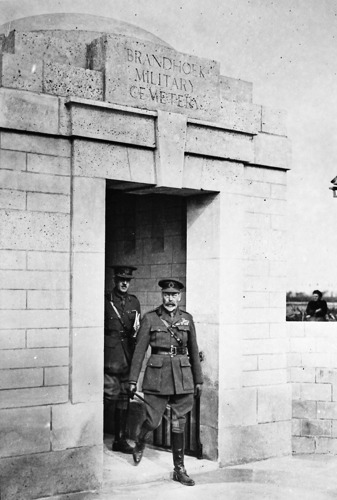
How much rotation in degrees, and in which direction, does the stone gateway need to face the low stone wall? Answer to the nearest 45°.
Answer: approximately 90° to its left

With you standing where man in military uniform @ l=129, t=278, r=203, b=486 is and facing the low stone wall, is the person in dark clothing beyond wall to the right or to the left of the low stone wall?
left

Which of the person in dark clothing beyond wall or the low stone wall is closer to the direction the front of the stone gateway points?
the low stone wall

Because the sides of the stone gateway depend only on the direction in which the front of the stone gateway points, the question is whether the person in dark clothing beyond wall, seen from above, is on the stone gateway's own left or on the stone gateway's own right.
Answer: on the stone gateway's own left

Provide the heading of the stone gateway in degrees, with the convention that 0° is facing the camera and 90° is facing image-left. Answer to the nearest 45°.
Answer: approximately 315°
